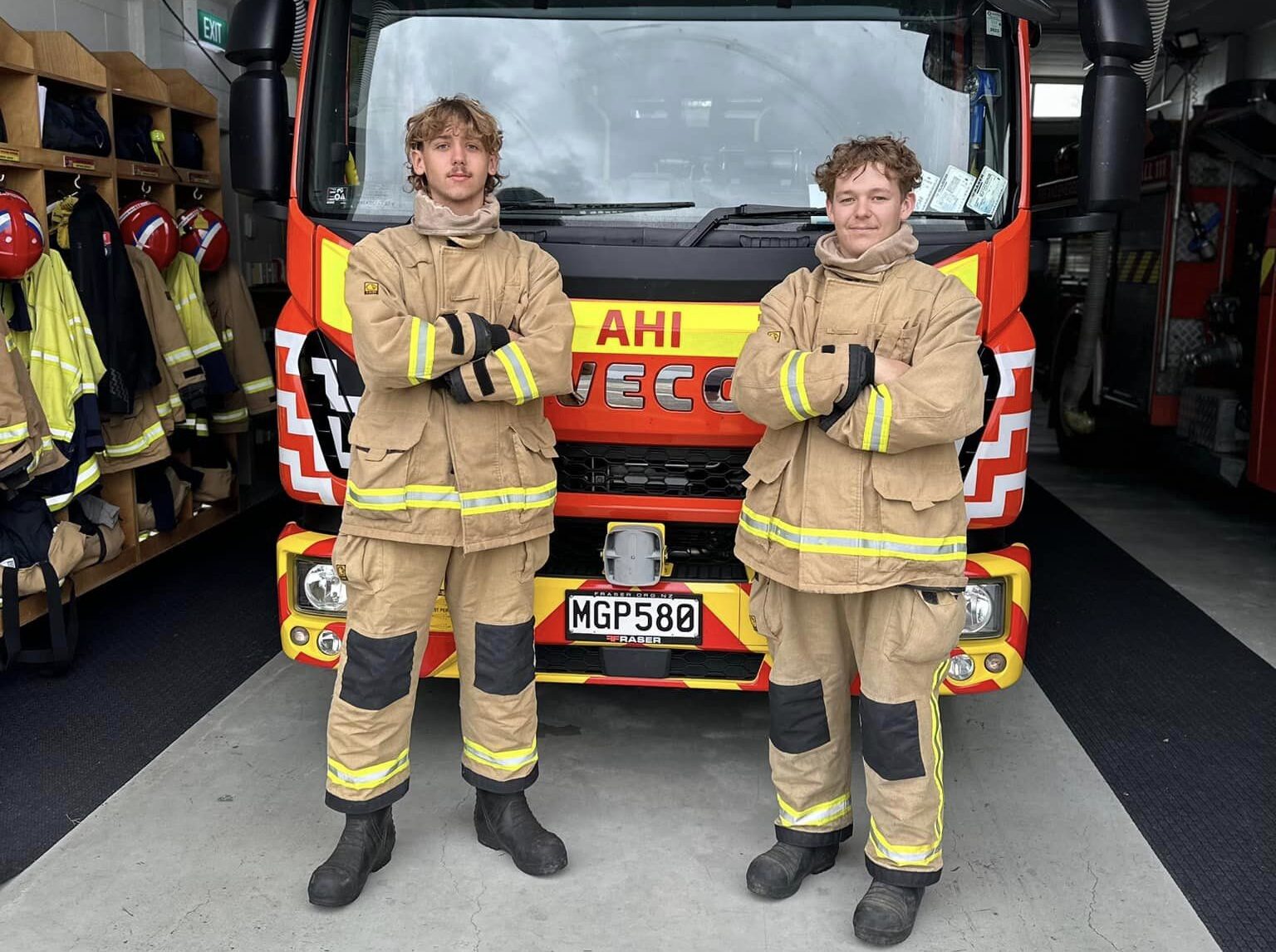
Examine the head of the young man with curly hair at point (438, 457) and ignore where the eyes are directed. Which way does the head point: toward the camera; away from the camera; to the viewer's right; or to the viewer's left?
toward the camera

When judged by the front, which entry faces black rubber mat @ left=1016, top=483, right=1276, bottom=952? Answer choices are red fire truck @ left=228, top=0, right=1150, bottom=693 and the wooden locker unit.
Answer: the wooden locker unit

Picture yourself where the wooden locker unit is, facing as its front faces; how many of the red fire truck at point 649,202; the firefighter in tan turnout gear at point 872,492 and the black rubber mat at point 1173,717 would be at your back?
0

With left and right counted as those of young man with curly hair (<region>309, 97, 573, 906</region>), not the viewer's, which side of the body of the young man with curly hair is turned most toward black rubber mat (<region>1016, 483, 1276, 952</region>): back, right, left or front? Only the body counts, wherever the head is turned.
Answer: left

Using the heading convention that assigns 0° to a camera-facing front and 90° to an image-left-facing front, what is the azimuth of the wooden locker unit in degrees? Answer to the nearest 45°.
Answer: approximately 315°

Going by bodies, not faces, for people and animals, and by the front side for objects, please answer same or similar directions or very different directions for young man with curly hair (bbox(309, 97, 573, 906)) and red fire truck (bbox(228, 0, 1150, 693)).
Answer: same or similar directions

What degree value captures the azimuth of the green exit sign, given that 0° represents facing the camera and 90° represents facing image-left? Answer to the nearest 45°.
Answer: approximately 315°

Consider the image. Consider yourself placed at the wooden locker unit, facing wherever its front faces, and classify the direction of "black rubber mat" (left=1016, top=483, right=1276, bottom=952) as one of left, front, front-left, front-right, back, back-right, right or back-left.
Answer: front

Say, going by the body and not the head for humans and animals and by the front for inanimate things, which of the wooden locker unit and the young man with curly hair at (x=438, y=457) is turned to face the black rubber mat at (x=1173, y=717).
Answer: the wooden locker unit

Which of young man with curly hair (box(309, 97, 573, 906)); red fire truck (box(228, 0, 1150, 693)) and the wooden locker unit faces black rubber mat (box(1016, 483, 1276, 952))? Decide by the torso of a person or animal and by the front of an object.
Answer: the wooden locker unit

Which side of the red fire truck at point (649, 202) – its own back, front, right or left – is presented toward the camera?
front

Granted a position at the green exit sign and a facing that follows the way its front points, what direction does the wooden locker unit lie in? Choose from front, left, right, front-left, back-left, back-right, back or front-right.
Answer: front-right
